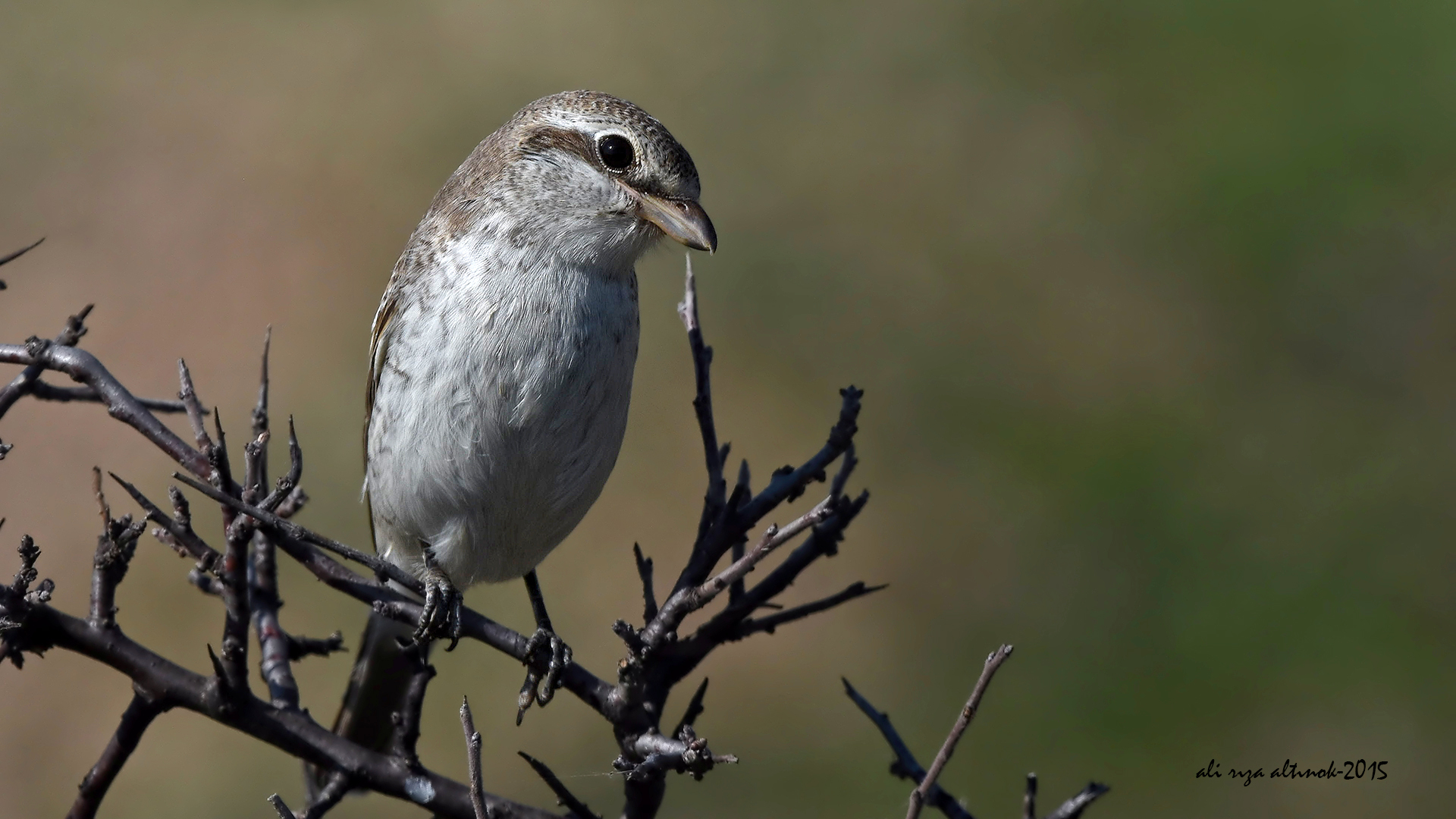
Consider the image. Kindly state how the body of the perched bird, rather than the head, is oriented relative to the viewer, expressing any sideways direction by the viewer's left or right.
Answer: facing the viewer and to the right of the viewer

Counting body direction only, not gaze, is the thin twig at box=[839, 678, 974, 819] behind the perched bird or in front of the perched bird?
in front

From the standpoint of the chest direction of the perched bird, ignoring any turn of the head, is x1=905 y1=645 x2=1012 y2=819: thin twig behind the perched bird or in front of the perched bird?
in front
